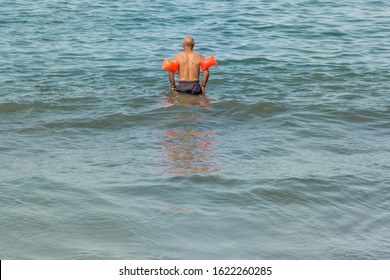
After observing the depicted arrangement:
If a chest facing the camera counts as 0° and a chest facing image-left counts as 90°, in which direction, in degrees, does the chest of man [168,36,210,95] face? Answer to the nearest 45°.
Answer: approximately 180°
